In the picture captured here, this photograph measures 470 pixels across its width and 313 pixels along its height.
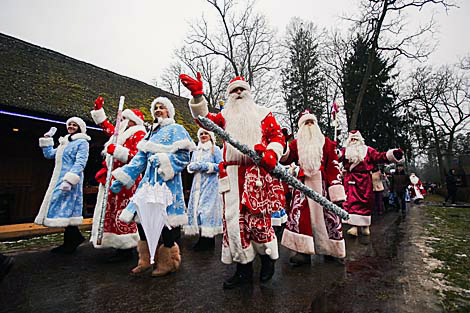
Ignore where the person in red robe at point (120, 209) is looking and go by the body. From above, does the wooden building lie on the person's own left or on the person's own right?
on the person's own right

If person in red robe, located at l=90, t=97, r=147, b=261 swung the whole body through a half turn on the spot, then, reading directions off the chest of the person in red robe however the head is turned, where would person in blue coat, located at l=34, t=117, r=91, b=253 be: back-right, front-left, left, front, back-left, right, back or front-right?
left

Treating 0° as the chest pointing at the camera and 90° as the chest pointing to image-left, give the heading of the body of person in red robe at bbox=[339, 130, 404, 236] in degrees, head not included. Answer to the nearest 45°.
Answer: approximately 45°

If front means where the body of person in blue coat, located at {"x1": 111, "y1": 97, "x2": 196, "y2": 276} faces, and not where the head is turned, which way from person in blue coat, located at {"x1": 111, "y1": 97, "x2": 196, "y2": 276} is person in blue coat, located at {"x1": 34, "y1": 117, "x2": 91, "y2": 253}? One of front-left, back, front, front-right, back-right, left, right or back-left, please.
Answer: right

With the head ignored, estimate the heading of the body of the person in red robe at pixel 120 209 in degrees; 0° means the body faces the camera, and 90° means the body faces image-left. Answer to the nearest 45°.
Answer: approximately 45°

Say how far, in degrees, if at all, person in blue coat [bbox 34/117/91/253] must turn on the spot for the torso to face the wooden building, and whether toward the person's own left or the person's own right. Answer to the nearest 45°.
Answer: approximately 135° to the person's own right

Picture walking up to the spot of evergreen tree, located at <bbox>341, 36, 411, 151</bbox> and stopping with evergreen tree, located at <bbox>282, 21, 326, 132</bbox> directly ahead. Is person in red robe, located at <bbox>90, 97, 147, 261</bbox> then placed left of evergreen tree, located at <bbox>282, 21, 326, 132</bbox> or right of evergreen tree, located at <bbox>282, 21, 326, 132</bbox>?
left

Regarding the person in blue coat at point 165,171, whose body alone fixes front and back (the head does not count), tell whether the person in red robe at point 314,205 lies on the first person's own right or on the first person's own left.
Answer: on the first person's own left
